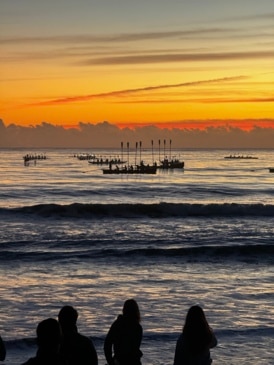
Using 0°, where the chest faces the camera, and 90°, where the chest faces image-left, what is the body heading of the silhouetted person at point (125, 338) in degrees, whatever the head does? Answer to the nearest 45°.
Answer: approximately 225°

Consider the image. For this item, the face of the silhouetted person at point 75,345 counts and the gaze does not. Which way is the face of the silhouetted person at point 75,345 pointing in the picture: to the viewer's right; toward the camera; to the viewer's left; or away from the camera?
away from the camera

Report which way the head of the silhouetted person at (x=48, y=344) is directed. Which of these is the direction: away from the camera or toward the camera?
away from the camera

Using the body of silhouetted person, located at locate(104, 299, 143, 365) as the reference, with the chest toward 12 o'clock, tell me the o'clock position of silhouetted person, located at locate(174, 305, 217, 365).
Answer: silhouetted person, located at locate(174, 305, 217, 365) is roughly at 3 o'clock from silhouetted person, located at locate(104, 299, 143, 365).

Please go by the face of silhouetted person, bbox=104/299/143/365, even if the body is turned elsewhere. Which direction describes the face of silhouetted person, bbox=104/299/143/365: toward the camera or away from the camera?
away from the camera

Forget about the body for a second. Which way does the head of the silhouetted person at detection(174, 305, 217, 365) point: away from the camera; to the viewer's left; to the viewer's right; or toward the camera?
away from the camera
